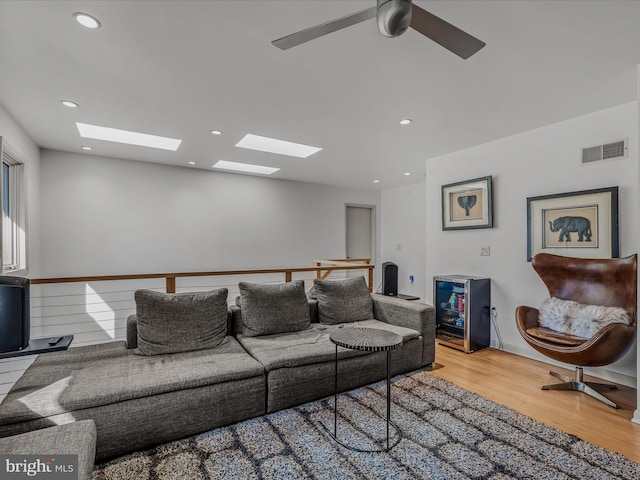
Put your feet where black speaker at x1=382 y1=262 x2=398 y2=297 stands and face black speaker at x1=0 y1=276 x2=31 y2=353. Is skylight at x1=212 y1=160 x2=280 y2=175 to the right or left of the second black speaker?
right

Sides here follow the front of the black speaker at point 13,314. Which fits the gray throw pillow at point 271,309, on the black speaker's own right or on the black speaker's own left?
on the black speaker's own left

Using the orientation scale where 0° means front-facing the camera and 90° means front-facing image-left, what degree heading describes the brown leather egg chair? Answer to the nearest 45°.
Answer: approximately 45°

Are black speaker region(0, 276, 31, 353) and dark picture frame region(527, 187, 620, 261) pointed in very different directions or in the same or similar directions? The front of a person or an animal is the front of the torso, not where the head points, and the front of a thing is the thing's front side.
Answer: very different directions

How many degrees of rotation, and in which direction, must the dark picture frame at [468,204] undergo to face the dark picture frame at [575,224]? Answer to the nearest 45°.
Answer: approximately 90° to its left

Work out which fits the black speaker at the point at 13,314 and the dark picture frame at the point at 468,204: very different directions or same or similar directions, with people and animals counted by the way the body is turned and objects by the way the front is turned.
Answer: very different directions

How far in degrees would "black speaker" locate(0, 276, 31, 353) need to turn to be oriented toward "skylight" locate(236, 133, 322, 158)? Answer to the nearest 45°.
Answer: approximately 90° to its left

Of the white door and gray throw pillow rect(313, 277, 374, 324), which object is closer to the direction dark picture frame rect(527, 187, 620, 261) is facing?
the gray throw pillow
